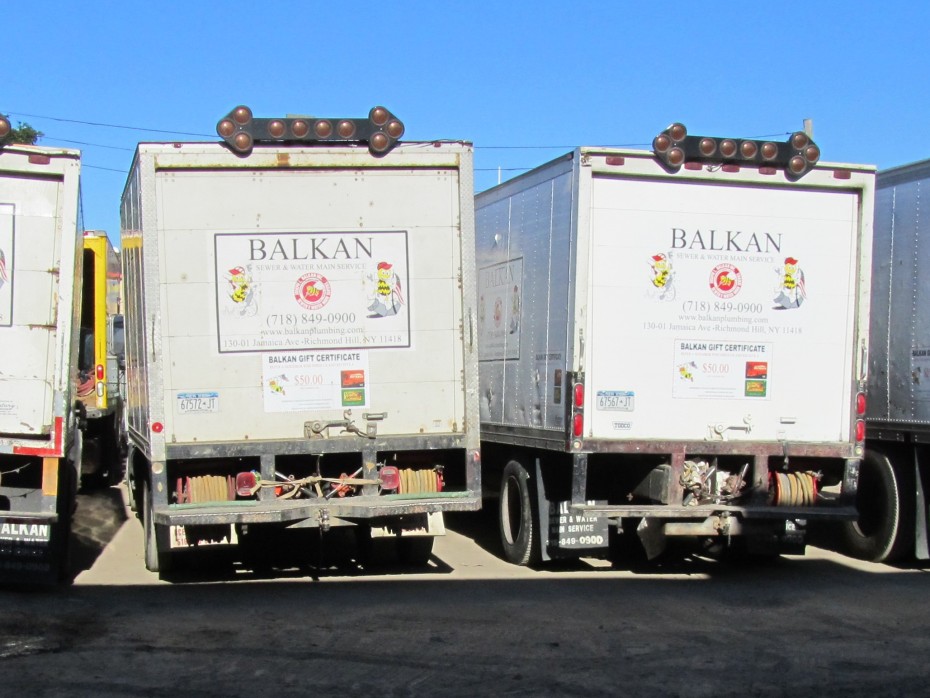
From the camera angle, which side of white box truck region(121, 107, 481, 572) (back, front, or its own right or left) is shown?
back

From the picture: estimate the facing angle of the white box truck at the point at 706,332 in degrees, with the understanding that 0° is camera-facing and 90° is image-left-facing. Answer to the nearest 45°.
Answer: approximately 180°

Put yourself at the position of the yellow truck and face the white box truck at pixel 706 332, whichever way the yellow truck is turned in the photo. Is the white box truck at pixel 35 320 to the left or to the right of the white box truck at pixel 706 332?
right

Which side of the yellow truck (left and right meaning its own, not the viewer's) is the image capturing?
back

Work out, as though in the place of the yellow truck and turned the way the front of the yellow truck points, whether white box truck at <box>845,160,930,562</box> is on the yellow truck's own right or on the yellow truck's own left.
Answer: on the yellow truck's own right

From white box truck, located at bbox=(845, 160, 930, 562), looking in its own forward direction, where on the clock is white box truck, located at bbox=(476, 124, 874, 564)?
white box truck, located at bbox=(476, 124, 874, 564) is roughly at 9 o'clock from white box truck, located at bbox=(845, 160, 930, 562).

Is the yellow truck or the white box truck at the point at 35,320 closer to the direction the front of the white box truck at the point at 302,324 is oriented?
the yellow truck

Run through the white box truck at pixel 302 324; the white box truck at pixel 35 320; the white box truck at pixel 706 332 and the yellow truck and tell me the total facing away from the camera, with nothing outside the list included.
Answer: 4

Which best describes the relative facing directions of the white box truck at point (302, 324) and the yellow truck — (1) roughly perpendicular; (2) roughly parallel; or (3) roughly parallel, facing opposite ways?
roughly parallel

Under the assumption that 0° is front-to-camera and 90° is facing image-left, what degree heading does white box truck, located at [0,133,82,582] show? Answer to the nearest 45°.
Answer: approximately 180°

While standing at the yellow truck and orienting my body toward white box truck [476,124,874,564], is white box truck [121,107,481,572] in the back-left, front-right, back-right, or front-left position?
front-right

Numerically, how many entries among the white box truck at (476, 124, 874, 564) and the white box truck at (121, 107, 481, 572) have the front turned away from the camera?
2

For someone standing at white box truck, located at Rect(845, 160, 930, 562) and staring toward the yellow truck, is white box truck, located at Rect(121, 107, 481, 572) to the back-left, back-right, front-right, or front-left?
front-left

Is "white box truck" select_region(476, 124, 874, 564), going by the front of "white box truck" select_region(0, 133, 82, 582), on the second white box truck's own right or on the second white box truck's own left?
on the second white box truck's own right

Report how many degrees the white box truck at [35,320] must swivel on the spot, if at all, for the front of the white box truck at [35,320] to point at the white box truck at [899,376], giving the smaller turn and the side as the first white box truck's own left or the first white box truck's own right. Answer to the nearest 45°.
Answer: approximately 90° to the first white box truck's own right

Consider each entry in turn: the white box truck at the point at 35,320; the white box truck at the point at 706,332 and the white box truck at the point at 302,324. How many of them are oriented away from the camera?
3

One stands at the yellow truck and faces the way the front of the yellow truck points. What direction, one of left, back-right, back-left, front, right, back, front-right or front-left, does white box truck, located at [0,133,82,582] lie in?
back

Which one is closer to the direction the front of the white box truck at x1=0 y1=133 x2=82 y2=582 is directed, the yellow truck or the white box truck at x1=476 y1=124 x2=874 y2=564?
the yellow truck
